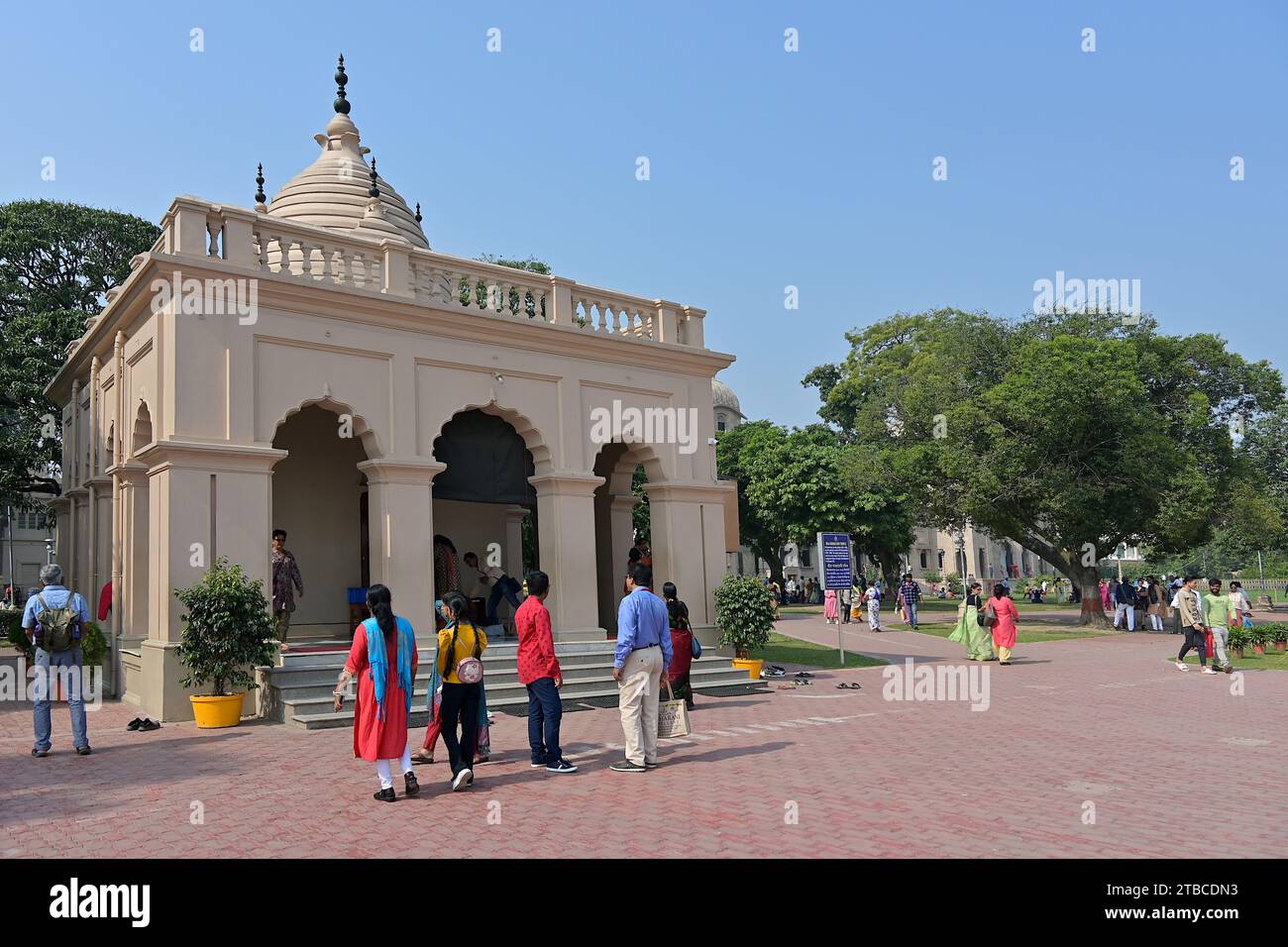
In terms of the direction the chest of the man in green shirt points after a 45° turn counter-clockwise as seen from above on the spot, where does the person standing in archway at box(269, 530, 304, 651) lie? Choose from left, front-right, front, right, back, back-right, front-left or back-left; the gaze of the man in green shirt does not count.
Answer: right

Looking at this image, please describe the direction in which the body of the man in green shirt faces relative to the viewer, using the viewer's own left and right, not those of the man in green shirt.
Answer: facing the viewer

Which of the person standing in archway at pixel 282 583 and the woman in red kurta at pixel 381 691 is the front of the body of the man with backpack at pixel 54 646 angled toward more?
the person standing in archway

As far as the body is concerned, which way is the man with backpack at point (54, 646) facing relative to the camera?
away from the camera

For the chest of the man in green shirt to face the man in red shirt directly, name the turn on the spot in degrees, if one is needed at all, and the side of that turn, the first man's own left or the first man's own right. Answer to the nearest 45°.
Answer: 0° — they already face them

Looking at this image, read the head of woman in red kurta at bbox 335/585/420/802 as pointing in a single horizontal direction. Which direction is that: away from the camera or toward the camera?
away from the camera

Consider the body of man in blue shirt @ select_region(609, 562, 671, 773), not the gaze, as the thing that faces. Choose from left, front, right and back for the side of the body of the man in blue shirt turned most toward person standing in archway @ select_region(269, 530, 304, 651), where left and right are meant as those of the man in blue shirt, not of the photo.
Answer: front

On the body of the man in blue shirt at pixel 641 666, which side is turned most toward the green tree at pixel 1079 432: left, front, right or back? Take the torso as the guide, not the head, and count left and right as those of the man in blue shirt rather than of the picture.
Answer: right

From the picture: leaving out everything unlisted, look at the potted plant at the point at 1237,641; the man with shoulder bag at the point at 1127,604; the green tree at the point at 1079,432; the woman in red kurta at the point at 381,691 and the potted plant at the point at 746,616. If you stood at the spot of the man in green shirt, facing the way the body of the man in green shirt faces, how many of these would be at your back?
3

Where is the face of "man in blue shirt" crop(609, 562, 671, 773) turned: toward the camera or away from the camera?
away from the camera

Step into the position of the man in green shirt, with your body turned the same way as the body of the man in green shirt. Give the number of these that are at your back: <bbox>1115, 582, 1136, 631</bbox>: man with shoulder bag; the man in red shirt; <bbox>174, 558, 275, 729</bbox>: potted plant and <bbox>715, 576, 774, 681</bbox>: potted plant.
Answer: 1

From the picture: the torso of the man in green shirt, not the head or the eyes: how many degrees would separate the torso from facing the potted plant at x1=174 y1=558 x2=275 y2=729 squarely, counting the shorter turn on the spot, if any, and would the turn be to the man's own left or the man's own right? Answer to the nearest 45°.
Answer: approximately 45° to the man's own right
